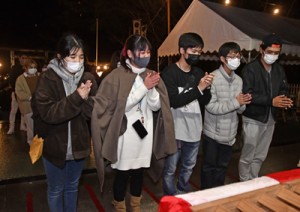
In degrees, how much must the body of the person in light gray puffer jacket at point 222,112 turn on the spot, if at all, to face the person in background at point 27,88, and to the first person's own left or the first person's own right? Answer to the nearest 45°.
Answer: approximately 135° to the first person's own right

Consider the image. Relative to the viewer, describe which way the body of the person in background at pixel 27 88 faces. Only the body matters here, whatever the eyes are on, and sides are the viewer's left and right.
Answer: facing the viewer and to the right of the viewer

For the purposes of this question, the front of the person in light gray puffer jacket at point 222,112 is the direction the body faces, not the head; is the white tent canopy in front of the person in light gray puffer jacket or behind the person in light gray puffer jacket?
behind

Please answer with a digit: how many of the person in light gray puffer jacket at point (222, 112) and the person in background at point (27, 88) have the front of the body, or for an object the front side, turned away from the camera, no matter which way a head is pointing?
0

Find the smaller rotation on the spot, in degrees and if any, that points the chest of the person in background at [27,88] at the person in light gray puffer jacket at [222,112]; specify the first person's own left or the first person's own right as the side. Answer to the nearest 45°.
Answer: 0° — they already face them
